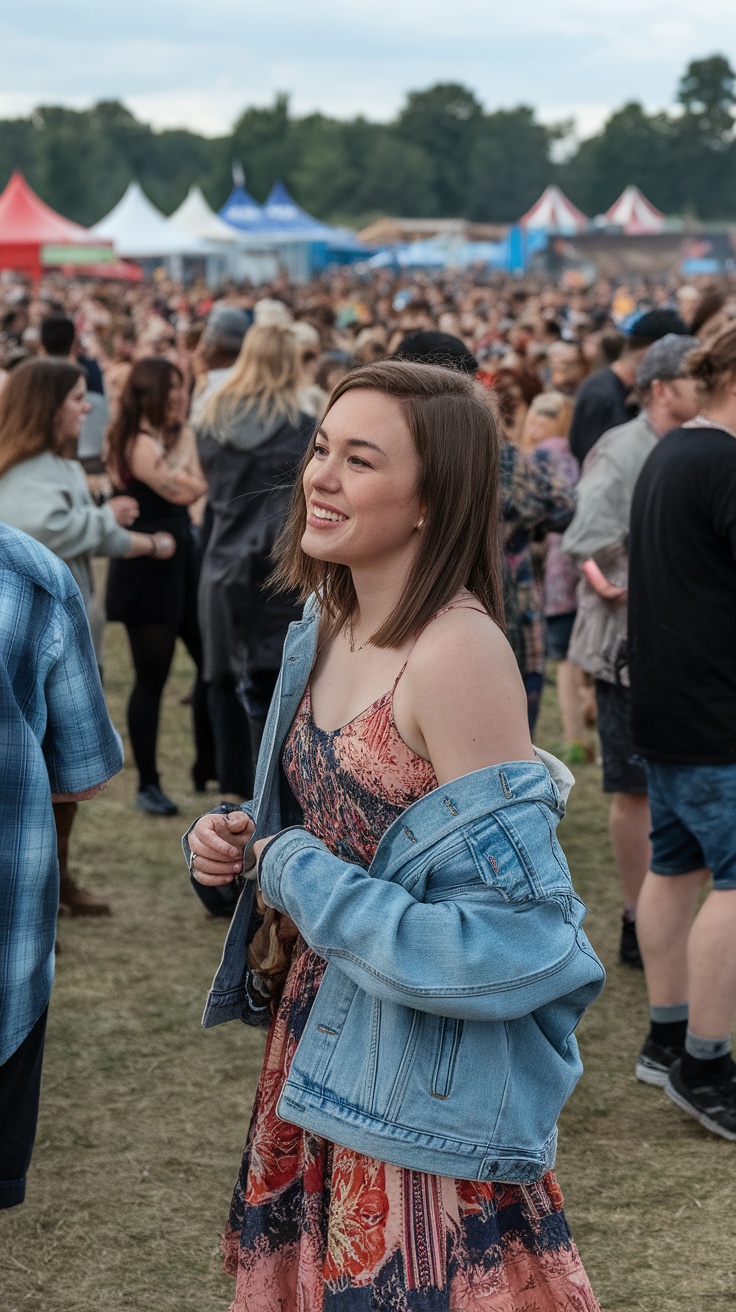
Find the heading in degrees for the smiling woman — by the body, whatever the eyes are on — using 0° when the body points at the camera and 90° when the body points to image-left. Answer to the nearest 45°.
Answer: approximately 45°

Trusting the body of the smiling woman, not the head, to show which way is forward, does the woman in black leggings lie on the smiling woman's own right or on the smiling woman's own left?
on the smiling woman's own right

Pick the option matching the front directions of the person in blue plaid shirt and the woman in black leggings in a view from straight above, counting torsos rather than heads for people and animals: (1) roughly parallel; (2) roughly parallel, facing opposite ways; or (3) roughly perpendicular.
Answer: roughly perpendicular

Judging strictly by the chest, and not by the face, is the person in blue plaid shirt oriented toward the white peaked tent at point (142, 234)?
yes

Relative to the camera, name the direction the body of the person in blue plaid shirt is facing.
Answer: away from the camera

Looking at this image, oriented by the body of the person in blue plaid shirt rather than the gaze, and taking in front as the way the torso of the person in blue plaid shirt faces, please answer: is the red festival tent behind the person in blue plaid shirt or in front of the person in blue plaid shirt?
in front

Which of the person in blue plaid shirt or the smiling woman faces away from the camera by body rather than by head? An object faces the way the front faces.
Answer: the person in blue plaid shirt

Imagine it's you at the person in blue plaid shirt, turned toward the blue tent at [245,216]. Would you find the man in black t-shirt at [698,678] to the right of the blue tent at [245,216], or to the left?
right

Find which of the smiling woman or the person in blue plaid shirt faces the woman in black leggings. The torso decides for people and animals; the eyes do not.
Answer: the person in blue plaid shirt

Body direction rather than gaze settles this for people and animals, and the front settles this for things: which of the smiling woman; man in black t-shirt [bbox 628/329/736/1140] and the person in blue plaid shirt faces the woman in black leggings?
the person in blue plaid shirt
